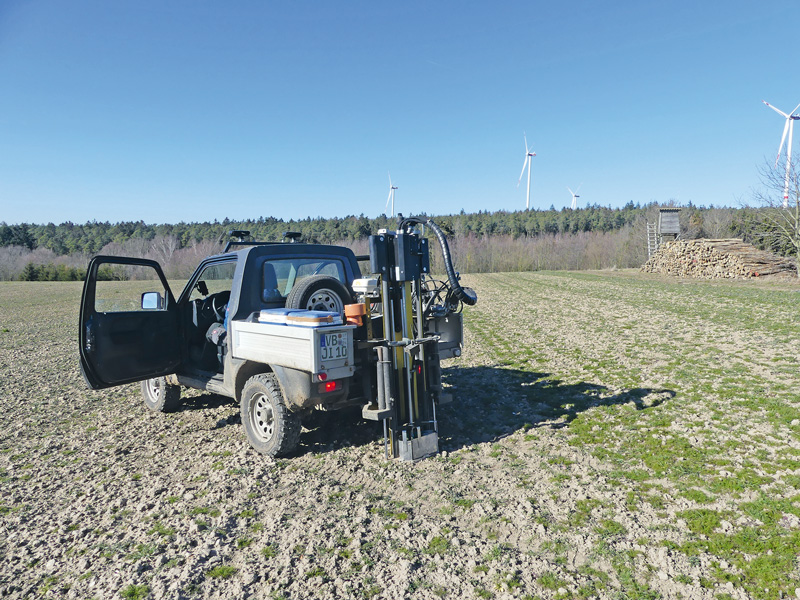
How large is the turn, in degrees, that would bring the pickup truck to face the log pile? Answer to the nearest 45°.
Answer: approximately 90° to its right

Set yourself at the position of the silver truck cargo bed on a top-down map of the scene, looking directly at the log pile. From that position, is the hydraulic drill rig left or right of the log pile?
right

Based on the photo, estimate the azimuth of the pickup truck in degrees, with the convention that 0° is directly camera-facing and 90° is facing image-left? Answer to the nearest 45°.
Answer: approximately 135°
